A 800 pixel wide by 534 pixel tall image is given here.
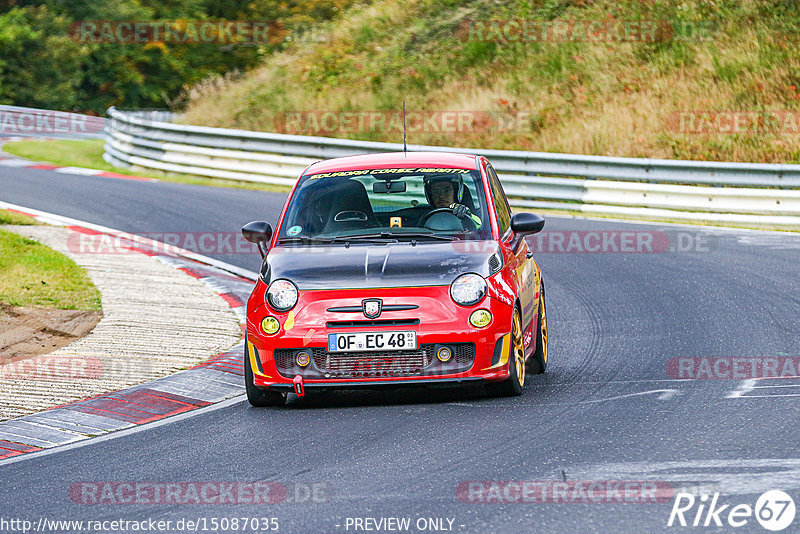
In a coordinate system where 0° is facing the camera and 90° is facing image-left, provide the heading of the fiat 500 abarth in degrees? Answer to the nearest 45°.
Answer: approximately 0°

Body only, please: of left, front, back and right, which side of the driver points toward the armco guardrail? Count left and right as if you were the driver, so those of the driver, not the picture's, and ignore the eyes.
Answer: back

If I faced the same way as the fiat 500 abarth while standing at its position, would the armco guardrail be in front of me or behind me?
behind
